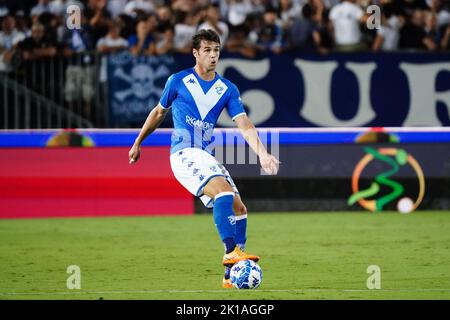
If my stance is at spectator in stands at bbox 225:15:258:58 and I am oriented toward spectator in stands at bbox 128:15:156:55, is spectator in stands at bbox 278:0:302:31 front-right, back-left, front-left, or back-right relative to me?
back-right

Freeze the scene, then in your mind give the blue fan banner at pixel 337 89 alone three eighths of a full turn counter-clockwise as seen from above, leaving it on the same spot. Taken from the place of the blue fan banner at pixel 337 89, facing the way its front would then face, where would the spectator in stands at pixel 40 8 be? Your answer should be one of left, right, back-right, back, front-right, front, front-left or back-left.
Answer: back-left

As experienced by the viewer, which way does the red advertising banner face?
facing the viewer

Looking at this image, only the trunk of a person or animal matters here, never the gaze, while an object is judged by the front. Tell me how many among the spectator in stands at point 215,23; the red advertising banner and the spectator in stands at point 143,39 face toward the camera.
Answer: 3

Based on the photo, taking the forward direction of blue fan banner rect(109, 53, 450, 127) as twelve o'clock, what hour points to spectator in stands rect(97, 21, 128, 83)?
The spectator in stands is roughly at 3 o'clock from the blue fan banner.

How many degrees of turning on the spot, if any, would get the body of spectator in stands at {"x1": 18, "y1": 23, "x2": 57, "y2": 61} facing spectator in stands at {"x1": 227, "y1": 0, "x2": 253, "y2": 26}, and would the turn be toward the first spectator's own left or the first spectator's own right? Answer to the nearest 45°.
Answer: approximately 90° to the first spectator's own left

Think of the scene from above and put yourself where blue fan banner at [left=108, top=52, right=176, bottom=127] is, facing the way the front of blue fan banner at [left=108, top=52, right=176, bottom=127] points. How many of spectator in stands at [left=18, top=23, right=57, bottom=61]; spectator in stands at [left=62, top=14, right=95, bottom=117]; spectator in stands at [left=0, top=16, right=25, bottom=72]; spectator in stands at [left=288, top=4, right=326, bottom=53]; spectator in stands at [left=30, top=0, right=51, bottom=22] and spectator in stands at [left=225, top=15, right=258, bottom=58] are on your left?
2

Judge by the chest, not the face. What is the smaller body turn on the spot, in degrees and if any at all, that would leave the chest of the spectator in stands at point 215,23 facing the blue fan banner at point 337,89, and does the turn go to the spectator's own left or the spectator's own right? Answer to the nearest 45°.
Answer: approximately 90° to the spectator's own left

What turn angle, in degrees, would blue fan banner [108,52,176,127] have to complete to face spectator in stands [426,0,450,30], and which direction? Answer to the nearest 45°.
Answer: approximately 90° to its left

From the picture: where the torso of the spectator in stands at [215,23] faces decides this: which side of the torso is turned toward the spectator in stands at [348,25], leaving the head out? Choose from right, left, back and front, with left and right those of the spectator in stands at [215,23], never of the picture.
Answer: left

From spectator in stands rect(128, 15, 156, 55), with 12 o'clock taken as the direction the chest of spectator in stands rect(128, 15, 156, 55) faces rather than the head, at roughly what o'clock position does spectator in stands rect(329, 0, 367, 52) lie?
spectator in stands rect(329, 0, 367, 52) is roughly at 9 o'clock from spectator in stands rect(128, 15, 156, 55).
